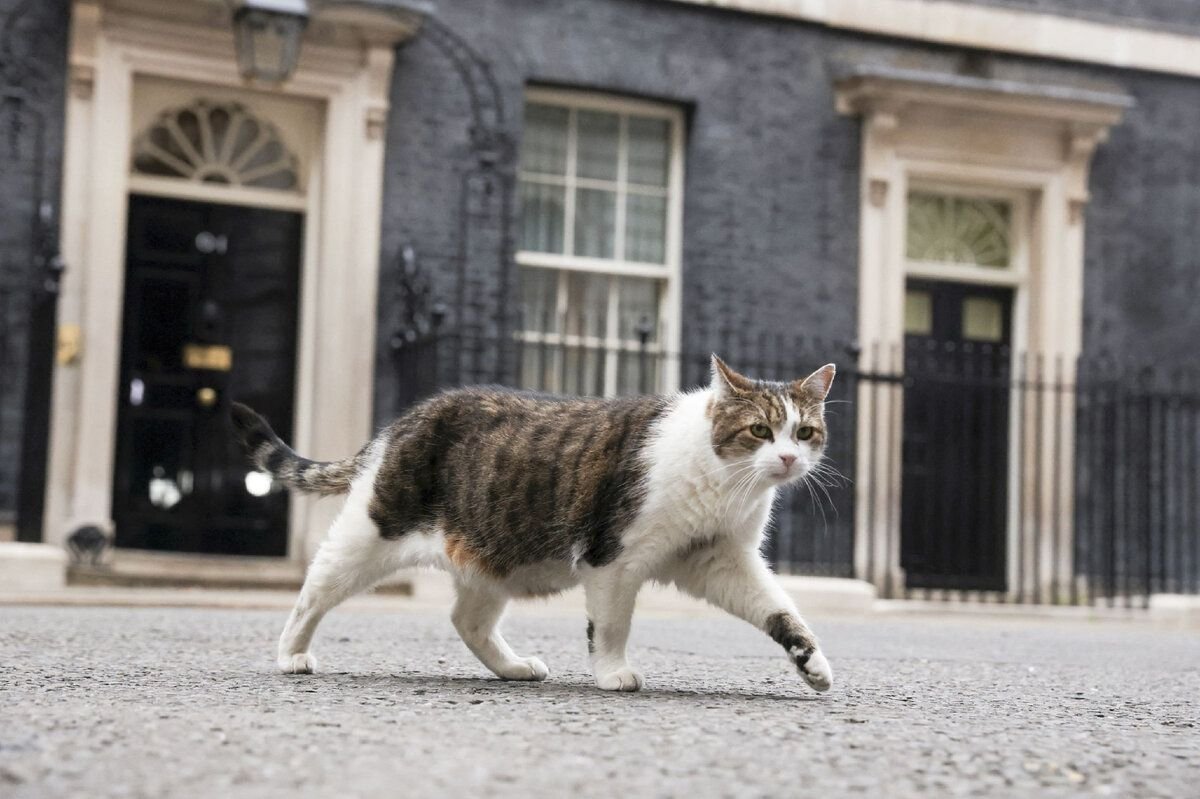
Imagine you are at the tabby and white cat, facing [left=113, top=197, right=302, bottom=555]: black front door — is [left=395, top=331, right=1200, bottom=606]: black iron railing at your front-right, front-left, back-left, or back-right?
front-right

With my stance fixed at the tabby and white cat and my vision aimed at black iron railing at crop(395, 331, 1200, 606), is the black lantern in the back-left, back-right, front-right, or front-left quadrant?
front-left

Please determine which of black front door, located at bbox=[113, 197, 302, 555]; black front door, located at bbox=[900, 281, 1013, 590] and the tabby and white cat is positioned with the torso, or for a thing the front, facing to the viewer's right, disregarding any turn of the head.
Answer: the tabby and white cat

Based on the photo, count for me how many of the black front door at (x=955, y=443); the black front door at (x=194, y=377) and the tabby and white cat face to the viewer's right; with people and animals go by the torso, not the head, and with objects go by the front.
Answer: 1

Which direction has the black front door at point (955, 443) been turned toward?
toward the camera

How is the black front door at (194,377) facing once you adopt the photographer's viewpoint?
facing the viewer

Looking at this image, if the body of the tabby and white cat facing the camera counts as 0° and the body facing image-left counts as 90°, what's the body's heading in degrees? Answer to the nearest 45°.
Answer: approximately 270°

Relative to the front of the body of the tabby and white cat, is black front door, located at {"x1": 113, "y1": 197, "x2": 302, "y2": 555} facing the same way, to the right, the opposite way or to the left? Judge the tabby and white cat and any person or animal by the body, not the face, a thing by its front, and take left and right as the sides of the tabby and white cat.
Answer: to the right

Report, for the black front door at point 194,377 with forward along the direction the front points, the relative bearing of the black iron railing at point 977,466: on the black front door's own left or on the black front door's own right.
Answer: on the black front door's own left

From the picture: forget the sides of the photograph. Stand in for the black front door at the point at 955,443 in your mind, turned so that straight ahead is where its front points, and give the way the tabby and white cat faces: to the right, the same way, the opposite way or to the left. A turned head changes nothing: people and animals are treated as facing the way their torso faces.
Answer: to the left

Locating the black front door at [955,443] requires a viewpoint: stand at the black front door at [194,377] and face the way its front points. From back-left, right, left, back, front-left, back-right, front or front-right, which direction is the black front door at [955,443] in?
left

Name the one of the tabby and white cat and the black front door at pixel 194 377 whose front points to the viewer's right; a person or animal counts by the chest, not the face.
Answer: the tabby and white cat

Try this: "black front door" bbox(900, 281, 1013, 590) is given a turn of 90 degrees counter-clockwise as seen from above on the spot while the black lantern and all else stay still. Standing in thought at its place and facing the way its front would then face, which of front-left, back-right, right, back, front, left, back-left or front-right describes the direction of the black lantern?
back-right

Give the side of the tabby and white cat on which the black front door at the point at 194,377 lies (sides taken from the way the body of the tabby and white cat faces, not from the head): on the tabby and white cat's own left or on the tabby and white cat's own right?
on the tabby and white cat's own left

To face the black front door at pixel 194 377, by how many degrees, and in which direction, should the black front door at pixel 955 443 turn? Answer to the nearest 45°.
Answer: approximately 45° to its right

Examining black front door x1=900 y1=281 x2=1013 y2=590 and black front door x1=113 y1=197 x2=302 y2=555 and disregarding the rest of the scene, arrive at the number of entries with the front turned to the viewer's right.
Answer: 0
